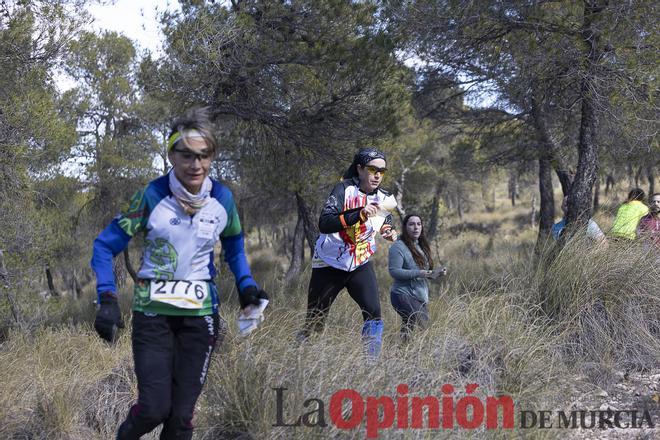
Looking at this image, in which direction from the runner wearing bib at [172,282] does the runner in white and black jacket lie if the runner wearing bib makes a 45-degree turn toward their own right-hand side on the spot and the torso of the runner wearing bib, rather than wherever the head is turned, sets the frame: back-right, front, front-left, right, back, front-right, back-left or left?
back

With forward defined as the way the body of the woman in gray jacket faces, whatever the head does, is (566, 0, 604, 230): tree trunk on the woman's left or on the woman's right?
on the woman's left

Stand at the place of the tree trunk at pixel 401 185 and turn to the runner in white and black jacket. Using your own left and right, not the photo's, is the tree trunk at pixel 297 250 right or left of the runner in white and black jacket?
right

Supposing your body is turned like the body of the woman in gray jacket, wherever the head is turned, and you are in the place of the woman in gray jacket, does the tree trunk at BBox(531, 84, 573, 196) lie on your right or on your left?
on your left

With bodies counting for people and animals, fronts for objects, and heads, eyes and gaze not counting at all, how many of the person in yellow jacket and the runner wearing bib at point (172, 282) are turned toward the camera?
1

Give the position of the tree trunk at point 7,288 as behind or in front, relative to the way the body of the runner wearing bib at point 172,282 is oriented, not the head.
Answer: behind
